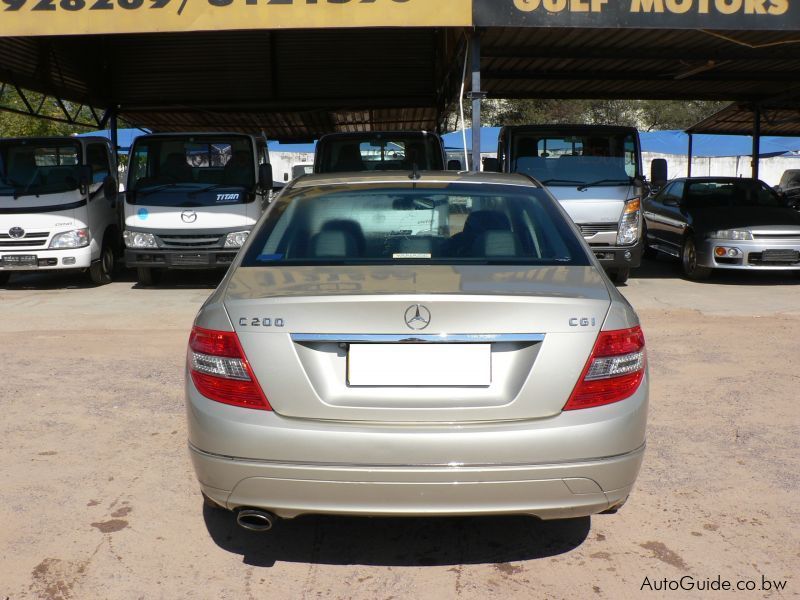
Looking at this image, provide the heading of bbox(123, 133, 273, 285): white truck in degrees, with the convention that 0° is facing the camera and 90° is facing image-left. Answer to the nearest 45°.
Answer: approximately 0°

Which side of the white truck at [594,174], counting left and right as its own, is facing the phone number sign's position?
right

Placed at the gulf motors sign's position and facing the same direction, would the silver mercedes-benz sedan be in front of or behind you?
in front

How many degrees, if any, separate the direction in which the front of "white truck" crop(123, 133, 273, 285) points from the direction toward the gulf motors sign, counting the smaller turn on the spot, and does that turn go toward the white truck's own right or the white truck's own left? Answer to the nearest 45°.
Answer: approximately 90° to the white truck's own left

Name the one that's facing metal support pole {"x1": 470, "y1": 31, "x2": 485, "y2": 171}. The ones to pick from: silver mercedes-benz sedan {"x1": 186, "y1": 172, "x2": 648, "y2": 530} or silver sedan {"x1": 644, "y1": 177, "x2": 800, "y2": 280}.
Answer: the silver mercedes-benz sedan

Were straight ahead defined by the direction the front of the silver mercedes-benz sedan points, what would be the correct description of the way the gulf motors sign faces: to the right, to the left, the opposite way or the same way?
the opposite way

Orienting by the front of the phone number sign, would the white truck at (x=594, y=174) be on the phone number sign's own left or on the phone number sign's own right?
on the phone number sign's own left

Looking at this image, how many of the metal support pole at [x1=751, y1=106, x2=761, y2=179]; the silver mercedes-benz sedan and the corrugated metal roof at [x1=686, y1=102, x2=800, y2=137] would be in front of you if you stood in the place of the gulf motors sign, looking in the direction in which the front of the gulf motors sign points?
1

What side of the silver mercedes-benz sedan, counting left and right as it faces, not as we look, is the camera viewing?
back

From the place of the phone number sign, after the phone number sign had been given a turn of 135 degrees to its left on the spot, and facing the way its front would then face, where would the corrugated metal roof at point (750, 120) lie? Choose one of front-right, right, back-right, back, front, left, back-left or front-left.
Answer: front

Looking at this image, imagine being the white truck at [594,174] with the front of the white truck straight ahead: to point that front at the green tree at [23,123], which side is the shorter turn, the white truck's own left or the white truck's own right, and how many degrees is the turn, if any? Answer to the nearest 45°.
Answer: approximately 135° to the white truck's own right

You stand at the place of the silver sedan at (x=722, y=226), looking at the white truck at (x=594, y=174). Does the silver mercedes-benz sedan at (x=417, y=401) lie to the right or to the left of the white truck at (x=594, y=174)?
left

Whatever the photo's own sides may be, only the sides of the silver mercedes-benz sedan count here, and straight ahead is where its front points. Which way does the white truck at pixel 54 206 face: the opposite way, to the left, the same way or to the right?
the opposite way
